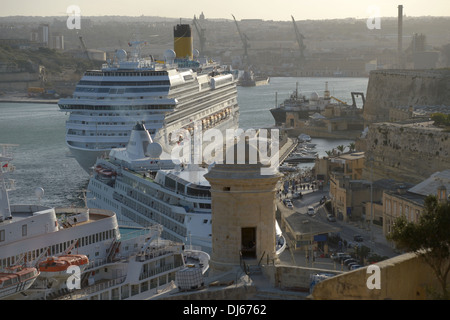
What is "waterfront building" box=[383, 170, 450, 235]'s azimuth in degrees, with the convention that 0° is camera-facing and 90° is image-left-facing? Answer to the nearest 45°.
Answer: approximately 45°

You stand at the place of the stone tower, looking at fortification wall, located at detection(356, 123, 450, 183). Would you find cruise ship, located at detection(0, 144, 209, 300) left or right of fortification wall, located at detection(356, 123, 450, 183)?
left

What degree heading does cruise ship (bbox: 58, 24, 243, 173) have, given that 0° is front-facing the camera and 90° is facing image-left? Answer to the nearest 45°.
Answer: approximately 45°

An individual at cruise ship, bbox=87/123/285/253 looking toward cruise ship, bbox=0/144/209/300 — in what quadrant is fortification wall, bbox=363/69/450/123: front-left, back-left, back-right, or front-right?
back-left

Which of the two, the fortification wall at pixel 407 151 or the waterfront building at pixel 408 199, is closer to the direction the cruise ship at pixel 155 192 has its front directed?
the waterfront building
